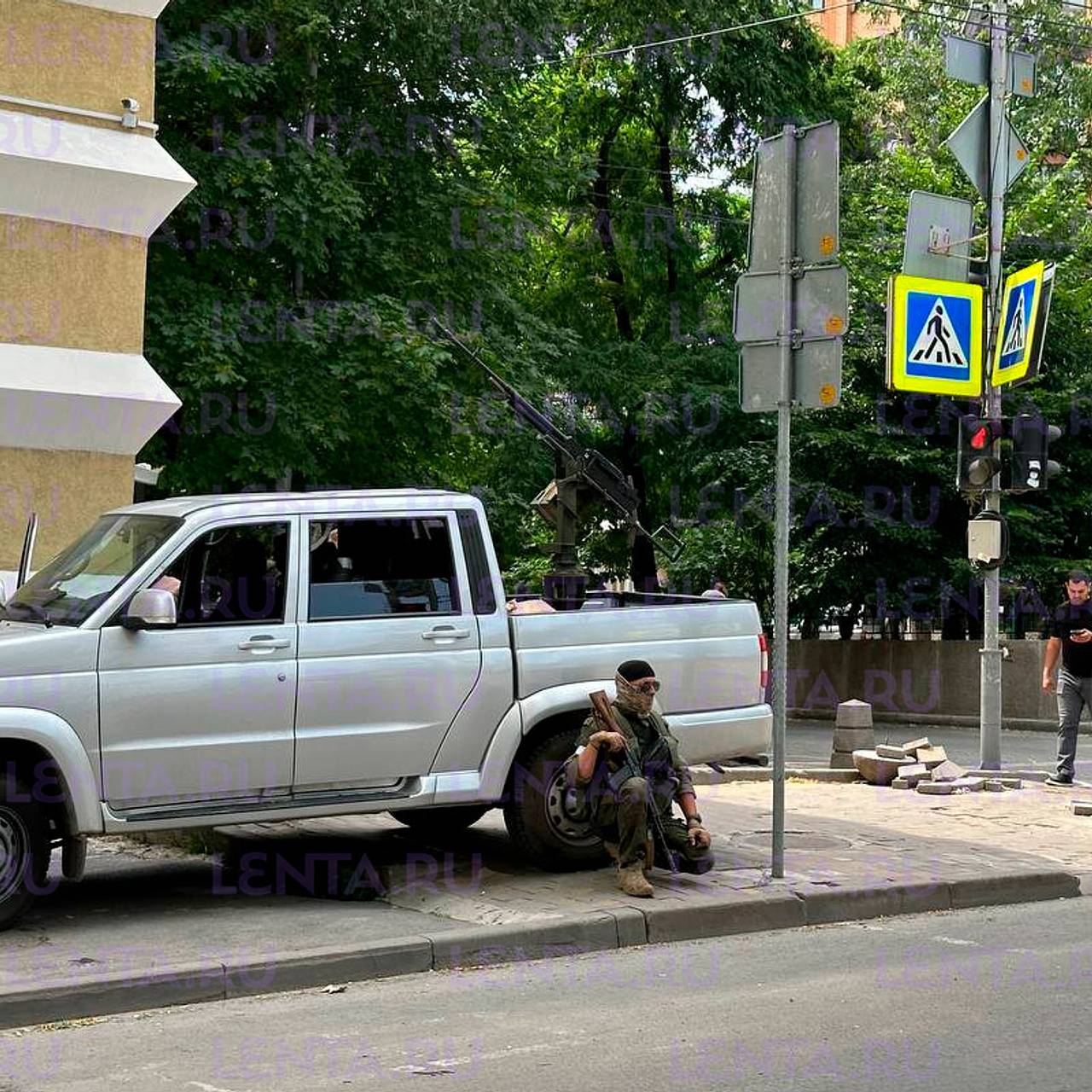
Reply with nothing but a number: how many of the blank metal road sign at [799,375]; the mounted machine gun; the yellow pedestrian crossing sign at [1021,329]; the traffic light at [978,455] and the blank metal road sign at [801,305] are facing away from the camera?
2

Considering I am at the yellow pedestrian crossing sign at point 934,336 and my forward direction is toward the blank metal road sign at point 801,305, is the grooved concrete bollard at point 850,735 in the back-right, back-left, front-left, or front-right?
front-right

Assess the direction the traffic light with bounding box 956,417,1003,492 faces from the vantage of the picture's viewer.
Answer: facing the viewer and to the right of the viewer

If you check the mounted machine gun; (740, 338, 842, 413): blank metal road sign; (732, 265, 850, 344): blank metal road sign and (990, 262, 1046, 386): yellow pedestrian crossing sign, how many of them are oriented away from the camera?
2

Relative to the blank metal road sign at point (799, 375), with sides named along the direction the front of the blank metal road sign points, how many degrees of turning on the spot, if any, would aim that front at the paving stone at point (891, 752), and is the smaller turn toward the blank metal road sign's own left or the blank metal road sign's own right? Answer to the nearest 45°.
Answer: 0° — it already faces it

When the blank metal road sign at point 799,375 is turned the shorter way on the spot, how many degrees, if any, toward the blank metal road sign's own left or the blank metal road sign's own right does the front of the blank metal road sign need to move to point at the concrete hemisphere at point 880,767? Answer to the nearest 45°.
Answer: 0° — it already faces it

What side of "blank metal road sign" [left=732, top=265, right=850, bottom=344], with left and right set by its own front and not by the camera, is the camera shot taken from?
back

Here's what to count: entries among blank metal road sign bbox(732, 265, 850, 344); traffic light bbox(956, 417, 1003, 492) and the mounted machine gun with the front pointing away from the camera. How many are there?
1

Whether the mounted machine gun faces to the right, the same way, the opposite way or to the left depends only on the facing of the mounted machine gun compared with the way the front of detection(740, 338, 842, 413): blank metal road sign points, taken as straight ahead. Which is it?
to the left

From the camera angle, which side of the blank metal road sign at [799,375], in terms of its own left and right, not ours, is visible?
back

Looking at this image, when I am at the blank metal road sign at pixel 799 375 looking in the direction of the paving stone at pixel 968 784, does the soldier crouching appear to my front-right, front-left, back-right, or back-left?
back-left

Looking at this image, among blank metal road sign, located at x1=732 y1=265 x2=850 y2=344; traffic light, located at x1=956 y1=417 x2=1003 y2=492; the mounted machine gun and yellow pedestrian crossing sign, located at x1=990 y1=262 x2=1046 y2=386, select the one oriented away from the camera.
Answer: the blank metal road sign

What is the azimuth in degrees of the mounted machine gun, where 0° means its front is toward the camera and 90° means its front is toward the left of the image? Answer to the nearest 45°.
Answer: approximately 90°
